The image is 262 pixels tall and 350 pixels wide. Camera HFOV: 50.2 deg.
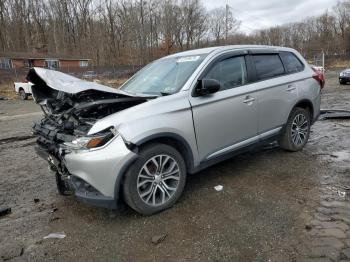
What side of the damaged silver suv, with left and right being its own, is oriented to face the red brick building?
right

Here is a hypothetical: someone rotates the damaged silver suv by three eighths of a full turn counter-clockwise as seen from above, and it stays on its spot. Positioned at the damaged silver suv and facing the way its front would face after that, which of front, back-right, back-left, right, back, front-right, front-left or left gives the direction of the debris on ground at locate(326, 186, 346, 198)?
front

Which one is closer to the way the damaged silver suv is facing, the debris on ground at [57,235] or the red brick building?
the debris on ground

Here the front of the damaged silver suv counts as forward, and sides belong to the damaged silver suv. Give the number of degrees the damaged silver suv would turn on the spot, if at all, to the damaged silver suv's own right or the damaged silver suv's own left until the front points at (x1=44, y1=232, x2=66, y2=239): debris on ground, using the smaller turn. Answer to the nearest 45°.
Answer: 0° — it already faces it

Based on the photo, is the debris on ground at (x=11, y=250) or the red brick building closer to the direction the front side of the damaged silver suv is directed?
the debris on ground
